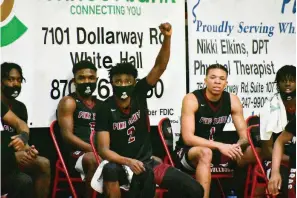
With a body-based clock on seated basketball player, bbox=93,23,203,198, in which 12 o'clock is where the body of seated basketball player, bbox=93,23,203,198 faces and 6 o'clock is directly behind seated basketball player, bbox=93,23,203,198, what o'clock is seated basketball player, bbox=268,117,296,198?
seated basketball player, bbox=268,117,296,198 is roughly at 10 o'clock from seated basketball player, bbox=93,23,203,198.

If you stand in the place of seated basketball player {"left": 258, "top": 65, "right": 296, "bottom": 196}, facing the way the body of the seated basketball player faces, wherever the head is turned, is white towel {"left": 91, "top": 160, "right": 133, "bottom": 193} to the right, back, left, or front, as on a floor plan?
right

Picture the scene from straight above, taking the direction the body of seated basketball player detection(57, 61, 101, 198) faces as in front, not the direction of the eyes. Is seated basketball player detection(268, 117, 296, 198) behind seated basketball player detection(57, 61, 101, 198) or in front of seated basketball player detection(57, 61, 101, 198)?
in front

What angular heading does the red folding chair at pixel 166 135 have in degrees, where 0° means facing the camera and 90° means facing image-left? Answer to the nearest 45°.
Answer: approximately 315°

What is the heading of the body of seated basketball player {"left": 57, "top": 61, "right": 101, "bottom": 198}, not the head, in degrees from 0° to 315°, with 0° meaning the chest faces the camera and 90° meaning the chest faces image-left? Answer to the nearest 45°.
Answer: approximately 315°

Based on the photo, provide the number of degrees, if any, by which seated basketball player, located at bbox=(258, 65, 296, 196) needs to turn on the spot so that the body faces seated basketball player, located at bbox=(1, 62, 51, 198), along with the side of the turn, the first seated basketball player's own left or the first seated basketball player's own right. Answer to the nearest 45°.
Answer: approximately 135° to the first seated basketball player's own right

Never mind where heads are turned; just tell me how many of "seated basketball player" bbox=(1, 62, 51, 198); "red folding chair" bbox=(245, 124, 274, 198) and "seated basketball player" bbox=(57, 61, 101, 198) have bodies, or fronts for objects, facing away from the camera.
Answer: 0

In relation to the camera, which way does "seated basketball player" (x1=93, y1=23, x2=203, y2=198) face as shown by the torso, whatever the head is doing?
toward the camera

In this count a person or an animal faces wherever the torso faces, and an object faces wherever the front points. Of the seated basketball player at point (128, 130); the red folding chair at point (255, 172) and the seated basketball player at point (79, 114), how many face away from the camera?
0

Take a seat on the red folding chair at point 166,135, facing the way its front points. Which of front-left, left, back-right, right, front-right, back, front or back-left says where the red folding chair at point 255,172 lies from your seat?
front-left

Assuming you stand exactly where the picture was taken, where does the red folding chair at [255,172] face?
facing the viewer and to the right of the viewer
